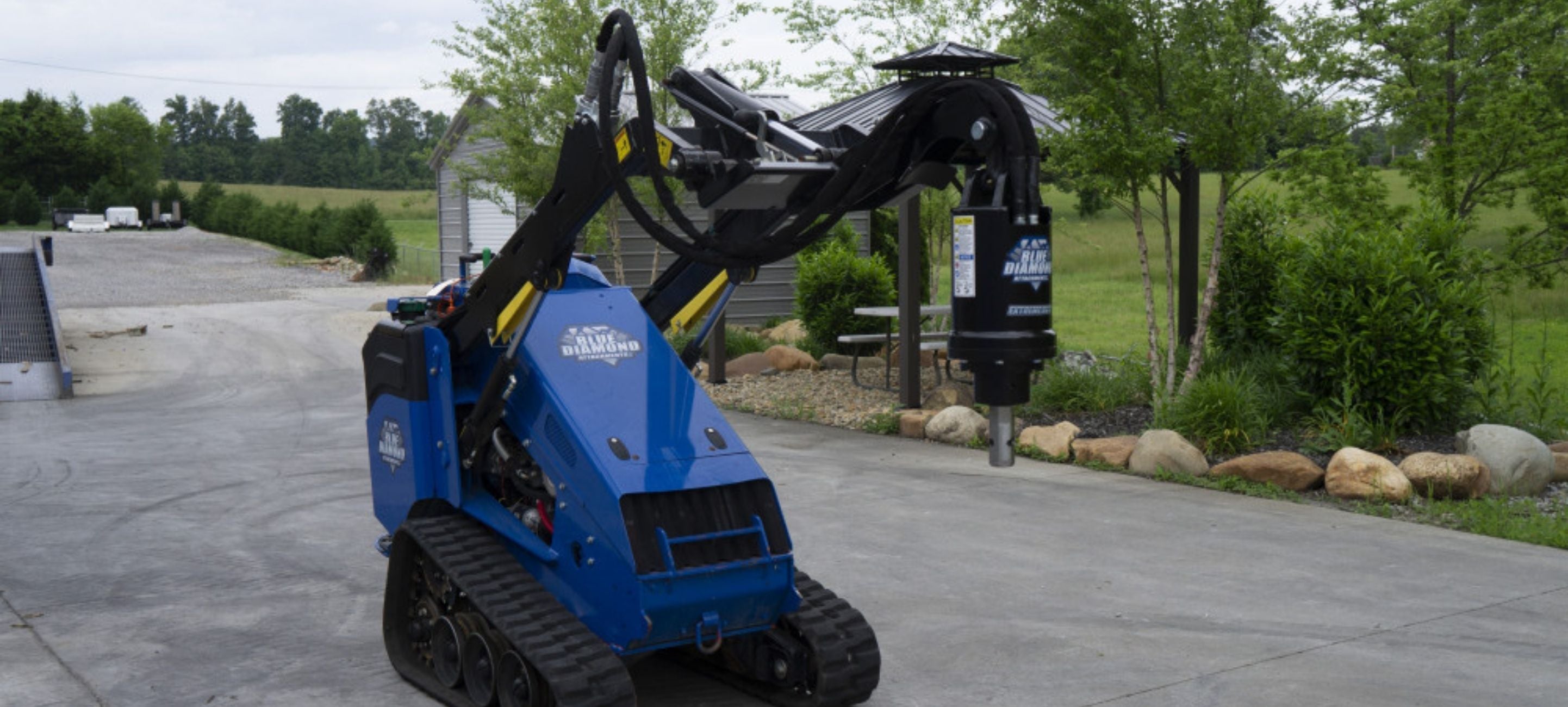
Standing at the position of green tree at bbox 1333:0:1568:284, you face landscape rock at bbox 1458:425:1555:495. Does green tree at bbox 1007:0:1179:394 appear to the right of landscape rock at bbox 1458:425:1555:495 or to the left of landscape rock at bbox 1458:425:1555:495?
right

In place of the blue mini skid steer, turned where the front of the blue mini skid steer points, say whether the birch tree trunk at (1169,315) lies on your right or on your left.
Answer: on your left

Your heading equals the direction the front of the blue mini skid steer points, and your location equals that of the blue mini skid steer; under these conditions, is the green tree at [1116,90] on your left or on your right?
on your left

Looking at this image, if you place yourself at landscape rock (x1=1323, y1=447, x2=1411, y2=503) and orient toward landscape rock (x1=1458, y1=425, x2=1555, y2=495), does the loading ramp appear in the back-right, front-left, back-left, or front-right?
back-left

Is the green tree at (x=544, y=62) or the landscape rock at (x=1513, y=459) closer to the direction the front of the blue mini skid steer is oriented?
the landscape rock

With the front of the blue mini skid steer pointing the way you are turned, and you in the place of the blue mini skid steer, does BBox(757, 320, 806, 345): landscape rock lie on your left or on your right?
on your left

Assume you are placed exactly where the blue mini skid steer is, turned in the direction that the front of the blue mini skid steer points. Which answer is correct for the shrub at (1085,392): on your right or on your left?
on your left

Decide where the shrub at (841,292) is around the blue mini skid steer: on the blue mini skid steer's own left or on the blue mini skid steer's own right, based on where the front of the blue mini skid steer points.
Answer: on the blue mini skid steer's own left
